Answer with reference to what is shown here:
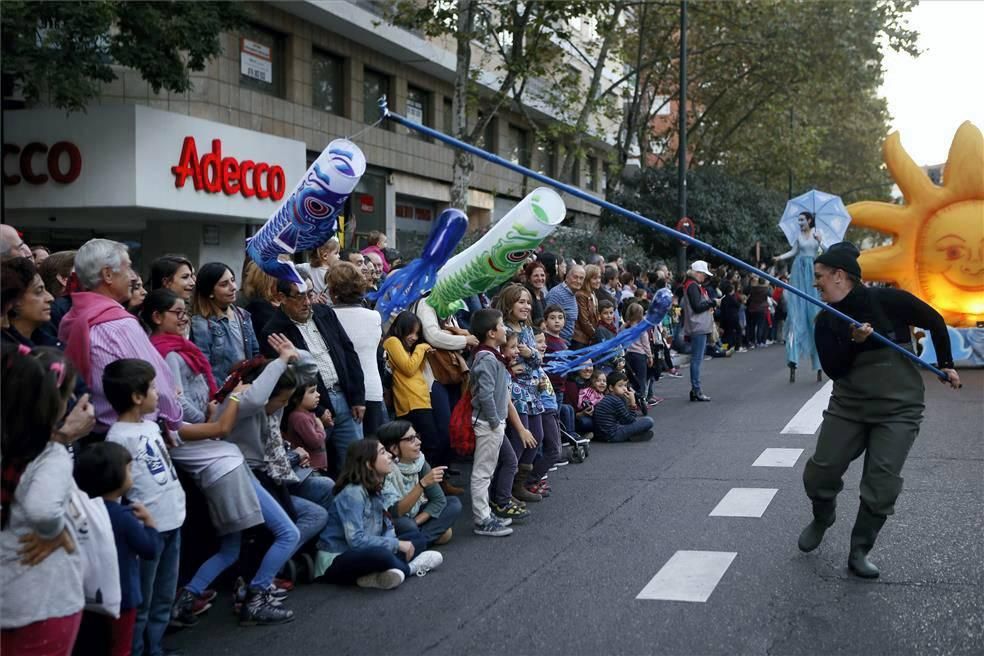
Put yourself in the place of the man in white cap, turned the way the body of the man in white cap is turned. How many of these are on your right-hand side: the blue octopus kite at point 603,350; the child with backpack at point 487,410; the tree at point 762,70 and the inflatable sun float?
2

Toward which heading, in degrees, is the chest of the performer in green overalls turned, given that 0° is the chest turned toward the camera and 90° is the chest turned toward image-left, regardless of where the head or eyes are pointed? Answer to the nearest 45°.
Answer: approximately 45°

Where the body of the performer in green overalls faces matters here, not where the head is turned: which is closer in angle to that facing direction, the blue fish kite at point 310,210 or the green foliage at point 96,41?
the blue fish kite

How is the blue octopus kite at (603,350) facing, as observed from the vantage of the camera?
facing to the right of the viewer

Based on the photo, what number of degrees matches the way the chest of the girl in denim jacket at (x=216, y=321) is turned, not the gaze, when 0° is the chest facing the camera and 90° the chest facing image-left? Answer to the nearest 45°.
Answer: approximately 315°

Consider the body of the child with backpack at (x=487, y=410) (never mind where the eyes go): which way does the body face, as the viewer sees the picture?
to the viewer's right

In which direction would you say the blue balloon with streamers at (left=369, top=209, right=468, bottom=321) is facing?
to the viewer's right

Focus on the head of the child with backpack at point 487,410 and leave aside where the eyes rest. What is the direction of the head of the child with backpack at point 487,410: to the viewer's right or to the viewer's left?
to the viewer's right

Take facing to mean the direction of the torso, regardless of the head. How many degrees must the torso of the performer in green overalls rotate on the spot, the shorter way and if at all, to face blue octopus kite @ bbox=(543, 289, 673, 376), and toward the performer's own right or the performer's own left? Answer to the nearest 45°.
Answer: approximately 90° to the performer's own right

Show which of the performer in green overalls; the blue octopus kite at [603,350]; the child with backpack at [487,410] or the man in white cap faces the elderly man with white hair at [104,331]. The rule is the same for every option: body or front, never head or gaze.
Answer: the performer in green overalls
